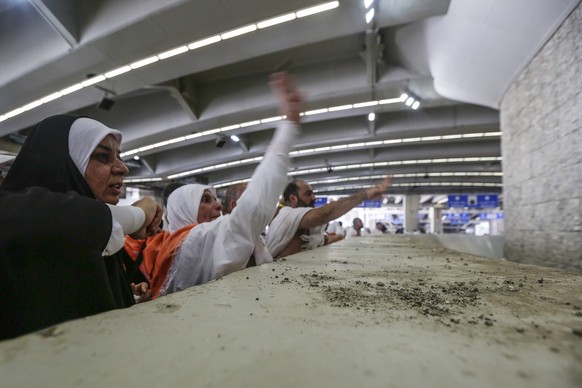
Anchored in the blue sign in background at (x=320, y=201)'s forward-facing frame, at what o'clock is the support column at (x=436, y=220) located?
The support column is roughly at 8 o'clock from the blue sign in background.

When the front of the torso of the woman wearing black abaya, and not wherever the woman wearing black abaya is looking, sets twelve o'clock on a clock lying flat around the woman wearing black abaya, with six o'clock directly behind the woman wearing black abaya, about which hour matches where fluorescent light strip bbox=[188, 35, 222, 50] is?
The fluorescent light strip is roughly at 10 o'clock from the woman wearing black abaya.

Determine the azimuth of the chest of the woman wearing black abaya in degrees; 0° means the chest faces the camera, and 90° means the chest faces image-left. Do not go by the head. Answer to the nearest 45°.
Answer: approximately 270°

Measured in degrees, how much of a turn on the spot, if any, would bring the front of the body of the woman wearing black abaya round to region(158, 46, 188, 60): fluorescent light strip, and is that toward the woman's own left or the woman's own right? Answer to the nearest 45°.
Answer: approximately 90° to the woman's own left

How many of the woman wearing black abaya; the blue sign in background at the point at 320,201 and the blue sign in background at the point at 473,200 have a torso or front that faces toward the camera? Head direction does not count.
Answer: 2

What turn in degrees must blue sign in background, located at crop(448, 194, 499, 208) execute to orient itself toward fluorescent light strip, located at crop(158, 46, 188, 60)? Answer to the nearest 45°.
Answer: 0° — it already faces it

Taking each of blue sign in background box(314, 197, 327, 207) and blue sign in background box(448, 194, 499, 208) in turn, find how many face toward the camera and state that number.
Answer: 2

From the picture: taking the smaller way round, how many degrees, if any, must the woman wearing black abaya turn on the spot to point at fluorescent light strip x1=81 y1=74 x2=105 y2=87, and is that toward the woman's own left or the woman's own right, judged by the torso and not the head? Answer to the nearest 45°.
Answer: approximately 90° to the woman's own left

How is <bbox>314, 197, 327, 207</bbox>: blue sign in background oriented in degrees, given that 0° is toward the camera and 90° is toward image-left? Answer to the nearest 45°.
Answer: approximately 0°

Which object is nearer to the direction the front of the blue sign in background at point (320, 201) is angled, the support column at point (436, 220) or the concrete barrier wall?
the concrete barrier wall

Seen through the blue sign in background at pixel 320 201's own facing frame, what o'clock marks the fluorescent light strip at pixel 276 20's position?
The fluorescent light strip is roughly at 12 o'clock from the blue sign in background.

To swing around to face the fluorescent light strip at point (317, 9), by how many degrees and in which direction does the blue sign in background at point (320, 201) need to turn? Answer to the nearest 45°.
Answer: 0° — it already faces it

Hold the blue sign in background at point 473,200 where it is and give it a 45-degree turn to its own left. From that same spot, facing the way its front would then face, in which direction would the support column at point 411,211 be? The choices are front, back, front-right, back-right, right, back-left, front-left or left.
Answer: back-right

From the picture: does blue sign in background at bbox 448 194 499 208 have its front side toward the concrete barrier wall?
yes

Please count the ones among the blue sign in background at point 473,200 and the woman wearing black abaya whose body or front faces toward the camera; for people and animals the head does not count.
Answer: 1
